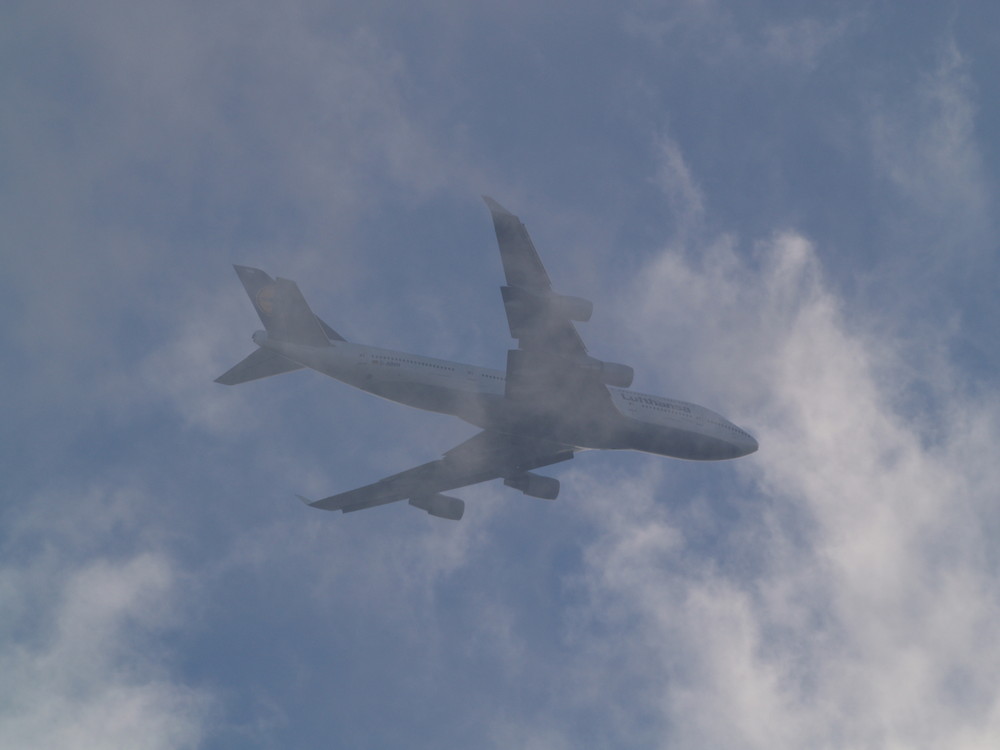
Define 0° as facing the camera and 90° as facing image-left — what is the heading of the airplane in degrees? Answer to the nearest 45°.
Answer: approximately 270°
